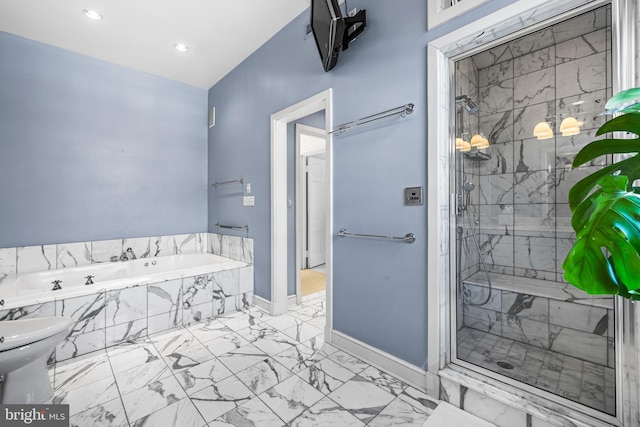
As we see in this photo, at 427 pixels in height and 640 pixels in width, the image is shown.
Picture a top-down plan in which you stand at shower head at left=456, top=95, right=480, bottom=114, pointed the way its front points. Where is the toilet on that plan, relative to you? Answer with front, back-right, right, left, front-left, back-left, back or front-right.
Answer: back-right

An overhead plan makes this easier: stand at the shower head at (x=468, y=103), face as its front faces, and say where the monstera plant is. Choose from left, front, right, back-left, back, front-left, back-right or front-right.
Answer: right

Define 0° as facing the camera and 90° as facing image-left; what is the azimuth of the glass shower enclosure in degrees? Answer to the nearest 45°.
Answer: approximately 45°

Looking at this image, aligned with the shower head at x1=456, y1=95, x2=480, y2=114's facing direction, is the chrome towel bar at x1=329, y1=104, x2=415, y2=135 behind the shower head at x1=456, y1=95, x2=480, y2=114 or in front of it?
behind

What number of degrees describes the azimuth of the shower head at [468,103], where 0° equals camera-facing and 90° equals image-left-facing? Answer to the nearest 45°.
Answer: approximately 270°

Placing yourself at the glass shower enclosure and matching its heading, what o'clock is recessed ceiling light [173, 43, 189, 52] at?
The recessed ceiling light is roughly at 3 o'clock from the glass shower enclosure.

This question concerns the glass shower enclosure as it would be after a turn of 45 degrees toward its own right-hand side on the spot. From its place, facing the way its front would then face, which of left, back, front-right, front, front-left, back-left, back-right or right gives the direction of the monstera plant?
left

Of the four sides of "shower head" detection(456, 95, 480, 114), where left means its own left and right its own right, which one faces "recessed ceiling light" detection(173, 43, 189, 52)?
back

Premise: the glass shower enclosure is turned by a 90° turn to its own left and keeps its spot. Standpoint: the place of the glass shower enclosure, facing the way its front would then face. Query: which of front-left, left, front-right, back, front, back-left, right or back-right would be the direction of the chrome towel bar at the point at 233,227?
back-right
